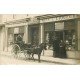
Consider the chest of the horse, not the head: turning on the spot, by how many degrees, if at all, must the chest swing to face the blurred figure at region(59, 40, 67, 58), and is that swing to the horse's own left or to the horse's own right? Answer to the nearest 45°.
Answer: approximately 45° to the horse's own left

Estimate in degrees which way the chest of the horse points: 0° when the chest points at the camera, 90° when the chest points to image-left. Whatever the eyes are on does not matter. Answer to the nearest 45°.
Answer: approximately 315°
